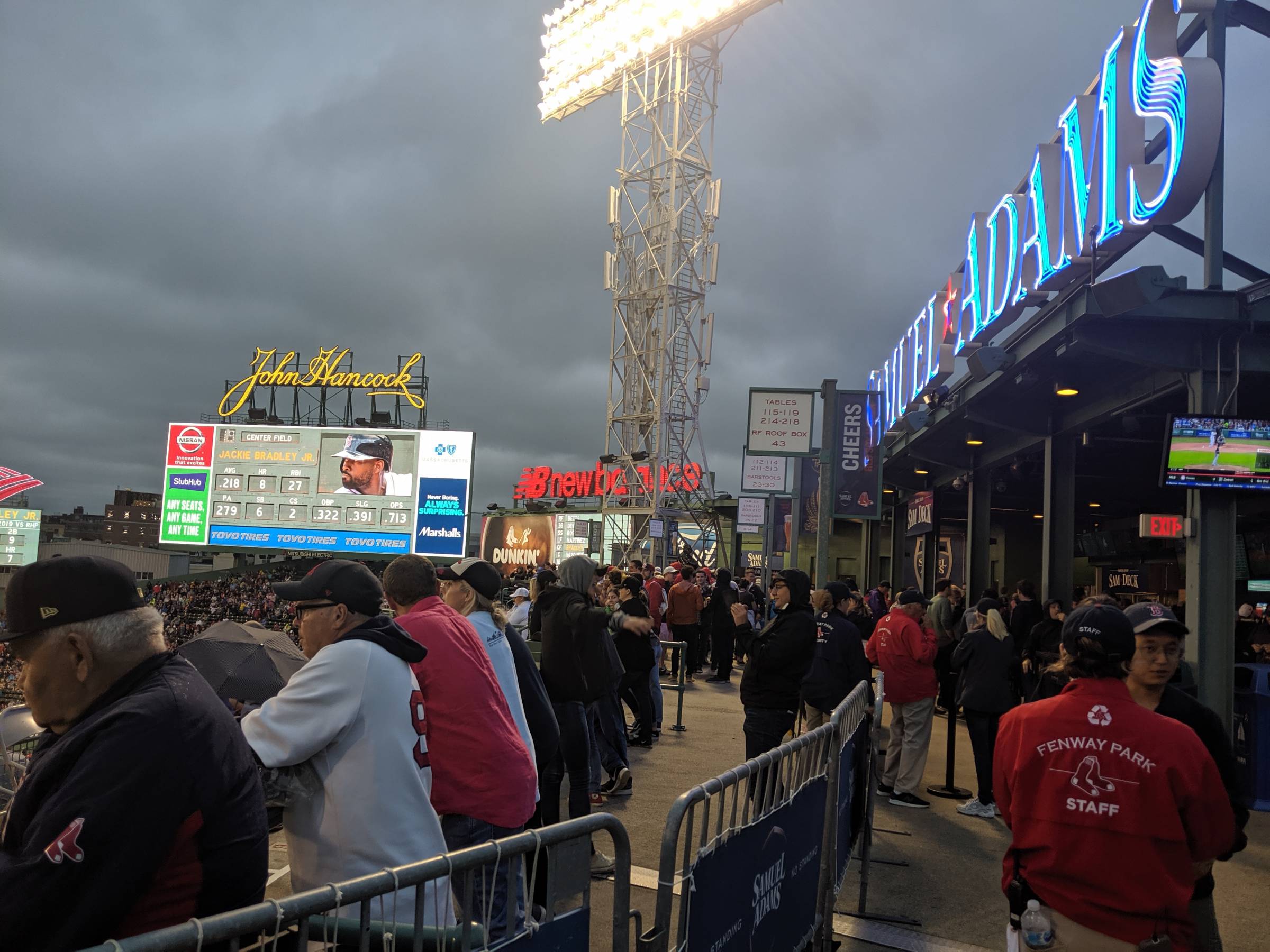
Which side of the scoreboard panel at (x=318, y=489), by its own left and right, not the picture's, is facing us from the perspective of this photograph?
front

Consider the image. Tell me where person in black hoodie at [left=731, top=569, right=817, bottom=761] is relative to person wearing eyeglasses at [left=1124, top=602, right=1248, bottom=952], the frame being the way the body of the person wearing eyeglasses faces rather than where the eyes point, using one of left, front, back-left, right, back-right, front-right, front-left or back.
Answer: back-right

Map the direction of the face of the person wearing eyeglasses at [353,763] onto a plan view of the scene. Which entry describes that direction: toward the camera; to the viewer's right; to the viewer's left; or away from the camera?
to the viewer's left

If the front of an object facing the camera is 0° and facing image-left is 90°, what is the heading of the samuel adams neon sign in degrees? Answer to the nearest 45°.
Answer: approximately 45°

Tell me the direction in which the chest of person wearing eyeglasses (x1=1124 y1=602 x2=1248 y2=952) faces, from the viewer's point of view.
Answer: toward the camera

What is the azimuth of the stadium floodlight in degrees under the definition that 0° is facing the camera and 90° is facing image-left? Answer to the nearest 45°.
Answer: approximately 45°

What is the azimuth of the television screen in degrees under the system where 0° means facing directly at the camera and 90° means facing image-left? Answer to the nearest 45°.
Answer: approximately 0°

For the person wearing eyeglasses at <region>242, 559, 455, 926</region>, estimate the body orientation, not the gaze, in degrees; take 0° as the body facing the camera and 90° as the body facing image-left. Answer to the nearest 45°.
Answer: approximately 90°

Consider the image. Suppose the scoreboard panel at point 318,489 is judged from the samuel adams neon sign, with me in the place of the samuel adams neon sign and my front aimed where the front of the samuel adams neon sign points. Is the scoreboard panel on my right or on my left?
on my right

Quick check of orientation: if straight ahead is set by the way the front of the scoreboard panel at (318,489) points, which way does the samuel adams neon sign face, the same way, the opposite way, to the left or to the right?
to the right

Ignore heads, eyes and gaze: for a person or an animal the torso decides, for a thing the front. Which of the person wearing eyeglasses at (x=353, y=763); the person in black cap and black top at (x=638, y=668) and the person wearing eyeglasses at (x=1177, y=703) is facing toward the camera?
the person wearing eyeglasses at (x=1177, y=703)
